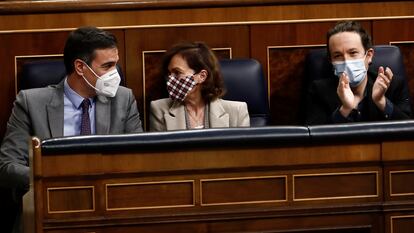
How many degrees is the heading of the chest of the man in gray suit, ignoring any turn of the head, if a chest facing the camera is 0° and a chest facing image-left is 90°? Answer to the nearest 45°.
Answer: approximately 0°
